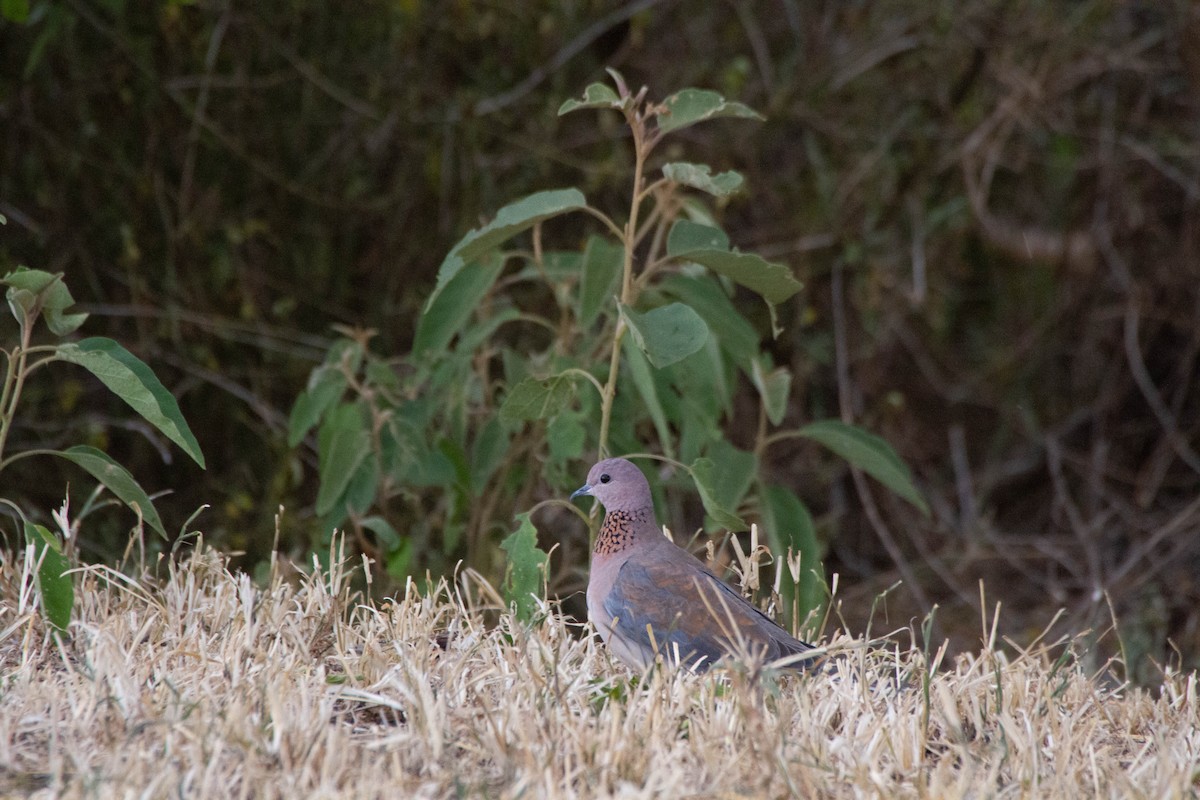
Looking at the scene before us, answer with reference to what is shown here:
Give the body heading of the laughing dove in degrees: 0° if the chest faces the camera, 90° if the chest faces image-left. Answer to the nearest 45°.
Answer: approximately 90°

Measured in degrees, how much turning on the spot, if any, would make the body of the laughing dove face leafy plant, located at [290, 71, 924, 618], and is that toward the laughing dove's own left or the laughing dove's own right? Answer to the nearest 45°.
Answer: approximately 90° to the laughing dove's own right

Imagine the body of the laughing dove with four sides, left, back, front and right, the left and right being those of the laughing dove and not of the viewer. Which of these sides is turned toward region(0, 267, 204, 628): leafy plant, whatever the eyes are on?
front
